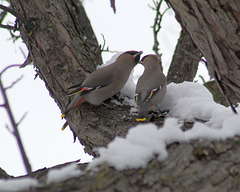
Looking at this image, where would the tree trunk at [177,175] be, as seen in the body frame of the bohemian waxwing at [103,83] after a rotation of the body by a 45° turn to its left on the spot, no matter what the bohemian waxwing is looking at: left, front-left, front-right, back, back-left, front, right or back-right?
back-right

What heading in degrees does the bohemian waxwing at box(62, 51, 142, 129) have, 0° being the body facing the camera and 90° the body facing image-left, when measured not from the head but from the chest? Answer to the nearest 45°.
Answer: approximately 270°
